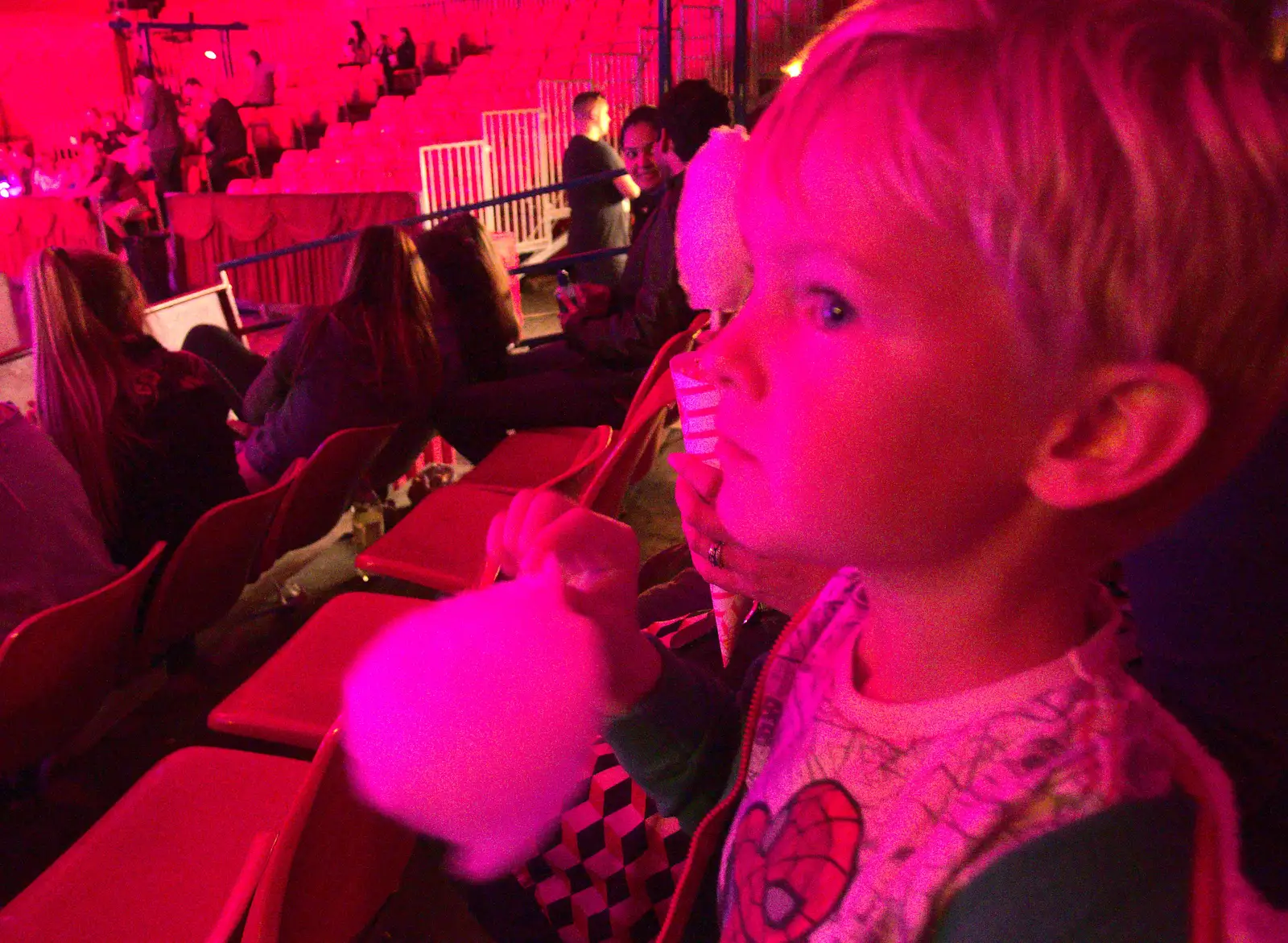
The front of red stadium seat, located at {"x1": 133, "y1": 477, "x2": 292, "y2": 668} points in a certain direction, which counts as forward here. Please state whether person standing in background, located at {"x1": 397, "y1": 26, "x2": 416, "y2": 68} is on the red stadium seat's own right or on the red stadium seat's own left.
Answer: on the red stadium seat's own right

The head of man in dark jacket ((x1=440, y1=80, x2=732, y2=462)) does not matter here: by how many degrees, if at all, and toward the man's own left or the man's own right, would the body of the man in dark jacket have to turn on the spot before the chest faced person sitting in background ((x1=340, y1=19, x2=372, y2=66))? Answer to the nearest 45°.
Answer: approximately 90° to the man's own right

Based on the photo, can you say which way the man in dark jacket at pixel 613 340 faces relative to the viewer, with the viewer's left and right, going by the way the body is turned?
facing to the left of the viewer

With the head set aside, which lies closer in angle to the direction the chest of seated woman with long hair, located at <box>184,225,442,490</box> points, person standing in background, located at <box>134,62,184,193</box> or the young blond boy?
the person standing in background

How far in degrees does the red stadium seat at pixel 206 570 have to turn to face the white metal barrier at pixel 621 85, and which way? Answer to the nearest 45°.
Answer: approximately 90° to its right

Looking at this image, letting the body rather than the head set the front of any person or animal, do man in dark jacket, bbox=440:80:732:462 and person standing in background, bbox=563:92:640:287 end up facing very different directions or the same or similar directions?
very different directions

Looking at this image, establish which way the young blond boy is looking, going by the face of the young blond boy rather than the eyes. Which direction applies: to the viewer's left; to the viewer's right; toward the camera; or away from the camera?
to the viewer's left

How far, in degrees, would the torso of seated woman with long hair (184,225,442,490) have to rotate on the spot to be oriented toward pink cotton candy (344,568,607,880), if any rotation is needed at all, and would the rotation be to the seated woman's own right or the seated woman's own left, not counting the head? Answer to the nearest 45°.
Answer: approximately 135° to the seated woman's own left

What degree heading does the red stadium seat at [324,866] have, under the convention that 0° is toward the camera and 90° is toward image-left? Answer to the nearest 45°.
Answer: approximately 135°

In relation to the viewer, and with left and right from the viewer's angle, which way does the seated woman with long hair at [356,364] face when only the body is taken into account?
facing away from the viewer and to the left of the viewer

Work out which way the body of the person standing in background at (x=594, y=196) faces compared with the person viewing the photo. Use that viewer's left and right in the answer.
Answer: facing to the right of the viewer

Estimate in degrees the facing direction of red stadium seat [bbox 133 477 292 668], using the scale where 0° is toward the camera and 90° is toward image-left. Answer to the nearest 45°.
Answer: approximately 135°

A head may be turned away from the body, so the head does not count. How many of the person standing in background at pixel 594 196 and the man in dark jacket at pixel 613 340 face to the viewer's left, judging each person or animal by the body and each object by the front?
1

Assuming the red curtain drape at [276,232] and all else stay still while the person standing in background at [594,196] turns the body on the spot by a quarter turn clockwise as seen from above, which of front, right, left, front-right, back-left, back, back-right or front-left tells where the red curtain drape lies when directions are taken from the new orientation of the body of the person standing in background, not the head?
back-right
